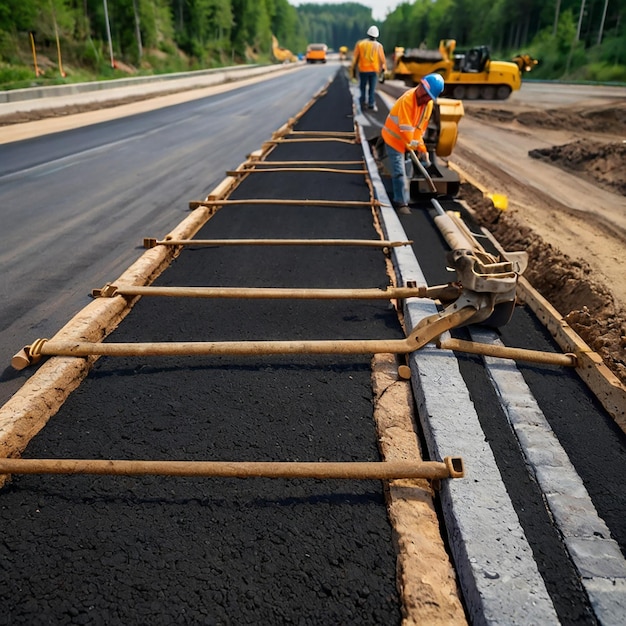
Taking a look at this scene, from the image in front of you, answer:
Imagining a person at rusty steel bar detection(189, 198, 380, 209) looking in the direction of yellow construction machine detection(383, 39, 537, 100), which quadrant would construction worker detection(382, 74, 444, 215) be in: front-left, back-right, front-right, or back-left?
front-right

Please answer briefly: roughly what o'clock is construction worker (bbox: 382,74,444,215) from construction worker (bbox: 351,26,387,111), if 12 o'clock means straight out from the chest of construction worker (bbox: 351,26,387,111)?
construction worker (bbox: 382,74,444,215) is roughly at 6 o'clock from construction worker (bbox: 351,26,387,111).

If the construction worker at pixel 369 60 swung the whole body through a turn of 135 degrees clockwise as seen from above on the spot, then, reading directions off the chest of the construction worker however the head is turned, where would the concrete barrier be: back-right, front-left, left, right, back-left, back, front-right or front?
back

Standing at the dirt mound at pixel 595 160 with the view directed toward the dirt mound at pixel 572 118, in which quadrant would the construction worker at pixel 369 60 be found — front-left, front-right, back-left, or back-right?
front-left

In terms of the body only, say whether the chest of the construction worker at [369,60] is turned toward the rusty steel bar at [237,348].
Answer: no

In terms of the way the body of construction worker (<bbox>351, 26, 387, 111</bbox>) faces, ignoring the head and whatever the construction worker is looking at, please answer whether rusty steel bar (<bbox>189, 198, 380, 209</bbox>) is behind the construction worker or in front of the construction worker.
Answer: behind

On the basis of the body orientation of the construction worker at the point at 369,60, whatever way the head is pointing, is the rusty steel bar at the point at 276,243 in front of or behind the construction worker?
behind

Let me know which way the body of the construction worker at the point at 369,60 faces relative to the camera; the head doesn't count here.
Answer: away from the camera

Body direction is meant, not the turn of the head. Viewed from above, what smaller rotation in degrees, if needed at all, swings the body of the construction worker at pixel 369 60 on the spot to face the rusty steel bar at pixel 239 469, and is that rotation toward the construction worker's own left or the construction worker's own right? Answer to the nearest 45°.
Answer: approximately 180°

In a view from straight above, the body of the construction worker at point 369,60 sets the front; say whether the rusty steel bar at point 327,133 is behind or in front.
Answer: behind

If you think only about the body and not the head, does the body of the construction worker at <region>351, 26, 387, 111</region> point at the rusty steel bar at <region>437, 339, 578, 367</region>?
no

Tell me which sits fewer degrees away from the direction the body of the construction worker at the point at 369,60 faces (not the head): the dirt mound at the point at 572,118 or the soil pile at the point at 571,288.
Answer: the dirt mound

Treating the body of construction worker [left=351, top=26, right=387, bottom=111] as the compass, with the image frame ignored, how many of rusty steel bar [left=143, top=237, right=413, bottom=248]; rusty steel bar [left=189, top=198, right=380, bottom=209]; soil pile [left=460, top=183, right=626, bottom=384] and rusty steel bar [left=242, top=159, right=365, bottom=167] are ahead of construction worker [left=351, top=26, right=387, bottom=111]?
0

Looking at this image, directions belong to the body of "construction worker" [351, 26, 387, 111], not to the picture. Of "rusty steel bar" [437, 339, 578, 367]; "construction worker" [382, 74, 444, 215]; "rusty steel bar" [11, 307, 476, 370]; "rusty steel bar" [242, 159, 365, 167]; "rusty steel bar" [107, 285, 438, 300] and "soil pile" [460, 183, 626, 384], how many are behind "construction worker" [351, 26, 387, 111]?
6
